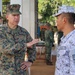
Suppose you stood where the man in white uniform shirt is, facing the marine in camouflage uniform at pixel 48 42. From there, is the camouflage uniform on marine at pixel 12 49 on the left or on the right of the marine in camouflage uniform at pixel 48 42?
left

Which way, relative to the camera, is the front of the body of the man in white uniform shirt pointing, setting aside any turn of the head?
to the viewer's left

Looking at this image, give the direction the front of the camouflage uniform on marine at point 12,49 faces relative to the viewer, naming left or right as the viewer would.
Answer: facing the viewer and to the right of the viewer

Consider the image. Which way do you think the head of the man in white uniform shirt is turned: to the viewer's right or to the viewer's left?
to the viewer's left

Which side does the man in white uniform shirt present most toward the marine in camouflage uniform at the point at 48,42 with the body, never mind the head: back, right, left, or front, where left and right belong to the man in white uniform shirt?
right

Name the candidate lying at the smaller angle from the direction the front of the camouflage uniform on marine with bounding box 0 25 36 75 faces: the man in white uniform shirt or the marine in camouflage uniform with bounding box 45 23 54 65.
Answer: the man in white uniform shirt

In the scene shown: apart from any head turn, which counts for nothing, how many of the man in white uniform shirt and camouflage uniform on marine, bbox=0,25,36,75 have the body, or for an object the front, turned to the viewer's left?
1

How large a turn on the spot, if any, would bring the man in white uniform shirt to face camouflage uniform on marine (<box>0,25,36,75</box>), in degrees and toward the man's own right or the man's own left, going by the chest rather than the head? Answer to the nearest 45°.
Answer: approximately 45° to the man's own right

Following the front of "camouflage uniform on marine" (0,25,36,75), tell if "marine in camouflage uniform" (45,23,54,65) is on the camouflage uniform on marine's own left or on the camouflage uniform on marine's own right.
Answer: on the camouflage uniform on marine's own left
